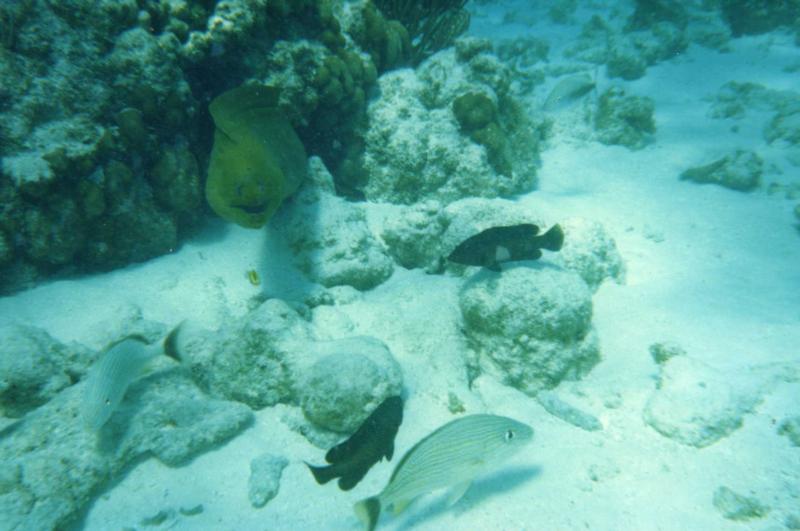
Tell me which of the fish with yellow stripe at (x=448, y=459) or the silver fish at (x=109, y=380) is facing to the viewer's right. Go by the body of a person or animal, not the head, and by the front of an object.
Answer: the fish with yellow stripe

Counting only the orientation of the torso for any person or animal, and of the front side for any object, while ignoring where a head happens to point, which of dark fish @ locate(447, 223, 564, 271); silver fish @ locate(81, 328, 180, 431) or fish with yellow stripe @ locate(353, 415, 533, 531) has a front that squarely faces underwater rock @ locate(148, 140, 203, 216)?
the dark fish

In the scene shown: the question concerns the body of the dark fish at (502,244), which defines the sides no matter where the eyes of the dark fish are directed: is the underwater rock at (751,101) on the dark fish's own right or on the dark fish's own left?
on the dark fish's own right

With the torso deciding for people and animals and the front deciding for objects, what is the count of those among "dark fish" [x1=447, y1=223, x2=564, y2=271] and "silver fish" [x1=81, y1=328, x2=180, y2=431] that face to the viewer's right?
0

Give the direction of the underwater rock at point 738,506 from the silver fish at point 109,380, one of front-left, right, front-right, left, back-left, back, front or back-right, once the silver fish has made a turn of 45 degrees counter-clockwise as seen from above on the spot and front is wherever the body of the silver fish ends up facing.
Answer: front-left

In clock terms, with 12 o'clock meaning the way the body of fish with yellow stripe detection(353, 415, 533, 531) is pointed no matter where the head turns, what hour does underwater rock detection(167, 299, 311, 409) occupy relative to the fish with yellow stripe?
The underwater rock is roughly at 7 o'clock from the fish with yellow stripe.

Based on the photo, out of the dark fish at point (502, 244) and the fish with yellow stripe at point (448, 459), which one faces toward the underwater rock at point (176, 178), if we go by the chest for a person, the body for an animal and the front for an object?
the dark fish

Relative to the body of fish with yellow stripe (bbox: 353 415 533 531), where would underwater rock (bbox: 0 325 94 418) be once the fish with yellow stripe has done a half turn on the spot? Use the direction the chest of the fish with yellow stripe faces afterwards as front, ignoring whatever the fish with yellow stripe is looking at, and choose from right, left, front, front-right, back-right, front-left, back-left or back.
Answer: front

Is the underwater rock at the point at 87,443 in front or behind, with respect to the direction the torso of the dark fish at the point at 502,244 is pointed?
in front

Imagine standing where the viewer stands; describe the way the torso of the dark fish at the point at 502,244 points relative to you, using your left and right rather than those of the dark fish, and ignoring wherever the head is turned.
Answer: facing to the left of the viewer

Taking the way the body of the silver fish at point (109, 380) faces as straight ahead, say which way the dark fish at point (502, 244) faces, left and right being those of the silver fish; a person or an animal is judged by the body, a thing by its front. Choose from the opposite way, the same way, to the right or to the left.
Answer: to the right

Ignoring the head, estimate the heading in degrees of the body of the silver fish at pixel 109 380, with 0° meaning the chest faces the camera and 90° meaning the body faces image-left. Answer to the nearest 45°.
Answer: approximately 45°

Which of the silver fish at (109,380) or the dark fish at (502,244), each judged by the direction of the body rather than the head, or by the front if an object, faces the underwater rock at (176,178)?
the dark fish
